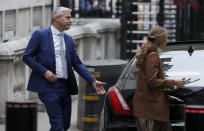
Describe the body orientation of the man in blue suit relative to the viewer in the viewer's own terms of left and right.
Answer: facing the viewer and to the right of the viewer

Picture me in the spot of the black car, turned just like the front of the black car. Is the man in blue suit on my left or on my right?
on my left

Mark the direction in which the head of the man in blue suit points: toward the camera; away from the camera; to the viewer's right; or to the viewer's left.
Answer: to the viewer's right

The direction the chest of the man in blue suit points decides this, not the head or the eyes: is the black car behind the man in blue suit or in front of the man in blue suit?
in front
